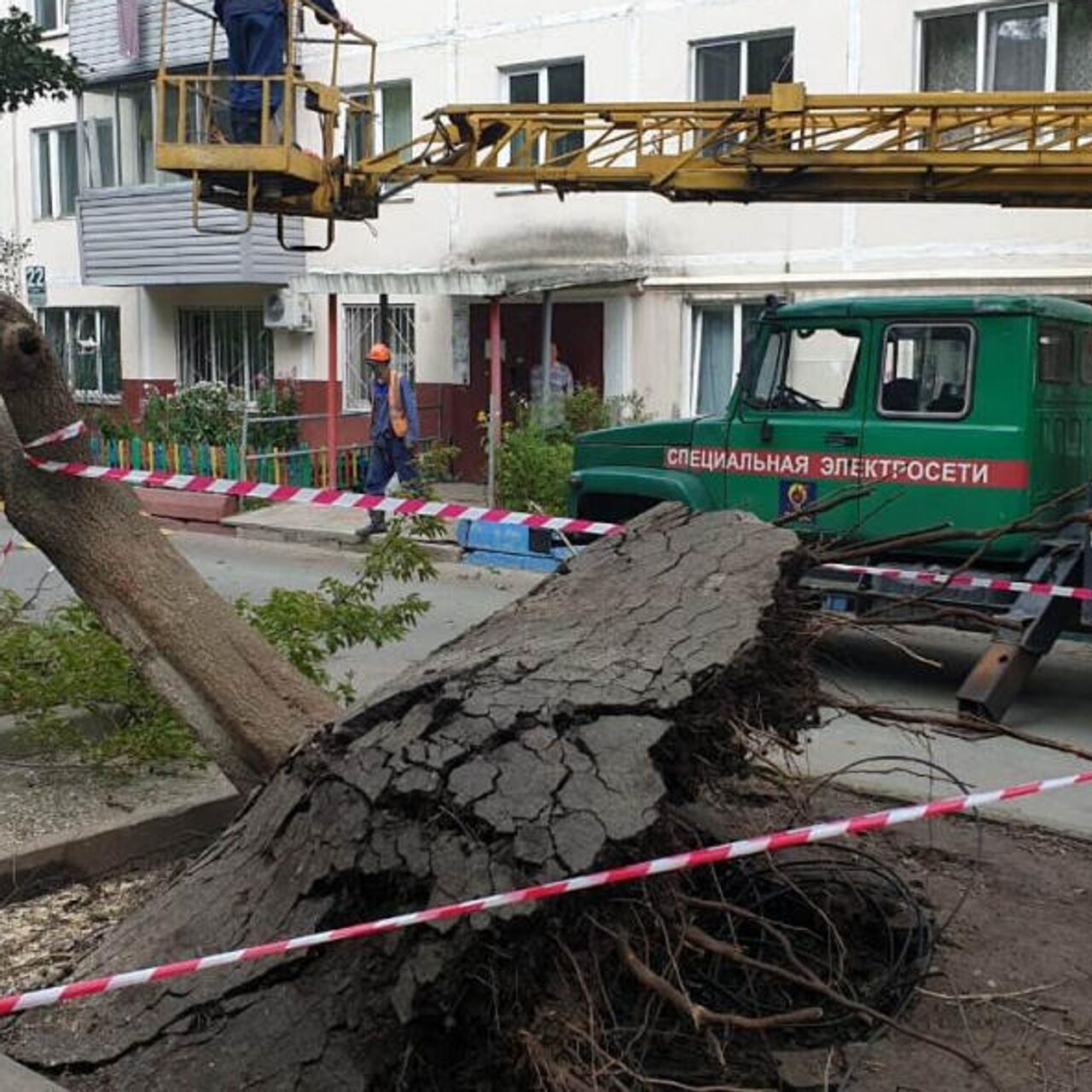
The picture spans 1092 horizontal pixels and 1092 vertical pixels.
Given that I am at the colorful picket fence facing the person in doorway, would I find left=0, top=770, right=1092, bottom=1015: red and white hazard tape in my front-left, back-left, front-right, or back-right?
front-right

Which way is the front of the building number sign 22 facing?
toward the camera

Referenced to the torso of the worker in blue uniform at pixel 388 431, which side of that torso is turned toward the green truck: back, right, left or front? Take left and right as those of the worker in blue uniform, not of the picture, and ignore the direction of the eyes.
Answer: left

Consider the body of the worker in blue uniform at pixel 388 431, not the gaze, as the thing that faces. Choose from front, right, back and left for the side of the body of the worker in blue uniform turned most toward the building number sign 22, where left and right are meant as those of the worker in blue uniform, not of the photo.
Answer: right

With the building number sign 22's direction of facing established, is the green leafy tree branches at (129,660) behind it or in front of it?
in front

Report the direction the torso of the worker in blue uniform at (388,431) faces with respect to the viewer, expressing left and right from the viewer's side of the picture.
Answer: facing the viewer and to the left of the viewer

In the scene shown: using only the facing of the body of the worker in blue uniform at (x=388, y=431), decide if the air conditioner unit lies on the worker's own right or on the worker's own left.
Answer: on the worker's own right

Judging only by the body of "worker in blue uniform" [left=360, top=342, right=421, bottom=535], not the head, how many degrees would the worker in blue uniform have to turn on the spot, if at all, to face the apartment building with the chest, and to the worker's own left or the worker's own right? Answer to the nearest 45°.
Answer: approximately 180°

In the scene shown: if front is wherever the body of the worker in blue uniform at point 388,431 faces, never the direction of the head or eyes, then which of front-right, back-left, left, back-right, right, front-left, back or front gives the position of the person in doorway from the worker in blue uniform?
back

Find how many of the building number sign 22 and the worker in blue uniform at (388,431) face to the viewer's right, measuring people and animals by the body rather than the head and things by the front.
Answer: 0

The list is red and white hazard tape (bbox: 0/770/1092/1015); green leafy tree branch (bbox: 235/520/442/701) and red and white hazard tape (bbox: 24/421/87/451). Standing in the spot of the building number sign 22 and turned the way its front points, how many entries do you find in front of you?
3
